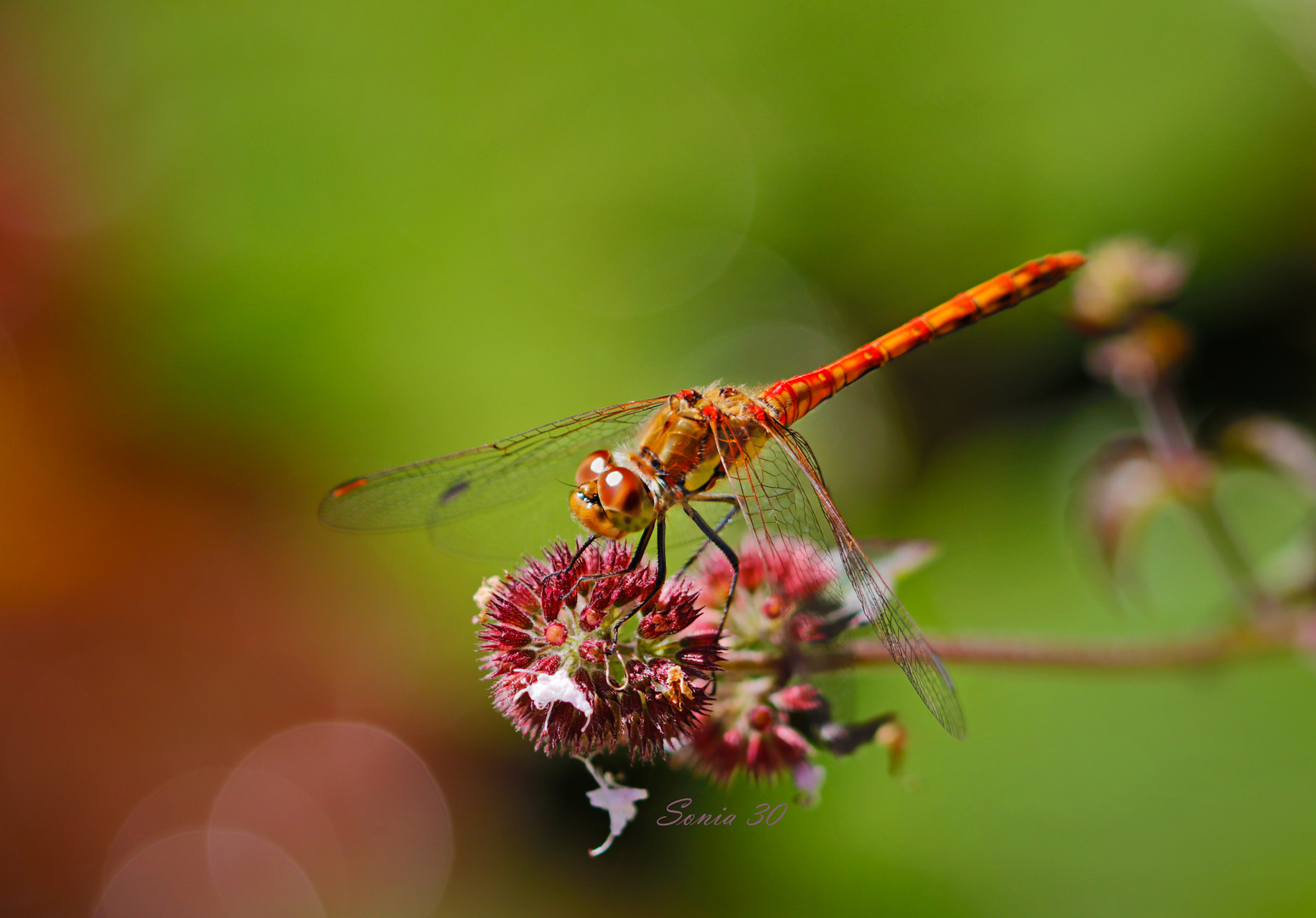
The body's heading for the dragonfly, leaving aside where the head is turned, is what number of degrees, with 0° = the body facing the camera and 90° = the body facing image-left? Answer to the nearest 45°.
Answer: approximately 45°
